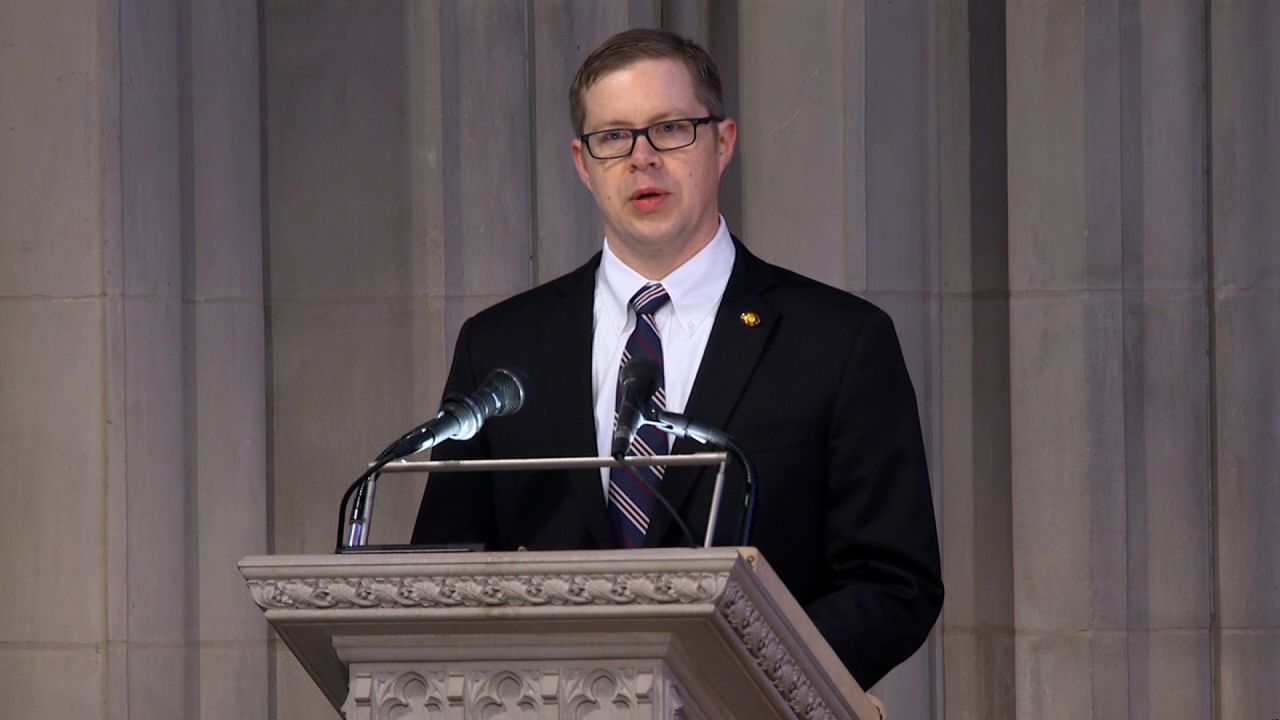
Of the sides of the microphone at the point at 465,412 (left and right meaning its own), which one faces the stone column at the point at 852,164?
front

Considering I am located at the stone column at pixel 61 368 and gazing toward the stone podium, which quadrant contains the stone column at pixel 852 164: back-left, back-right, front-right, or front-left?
front-left

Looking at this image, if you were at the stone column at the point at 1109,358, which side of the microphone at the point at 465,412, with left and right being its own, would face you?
front

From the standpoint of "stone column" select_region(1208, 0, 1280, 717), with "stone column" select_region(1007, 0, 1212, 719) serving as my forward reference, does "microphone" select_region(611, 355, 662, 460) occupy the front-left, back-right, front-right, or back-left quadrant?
front-left

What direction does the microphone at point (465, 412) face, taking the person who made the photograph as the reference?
facing away from the viewer and to the right of the viewer

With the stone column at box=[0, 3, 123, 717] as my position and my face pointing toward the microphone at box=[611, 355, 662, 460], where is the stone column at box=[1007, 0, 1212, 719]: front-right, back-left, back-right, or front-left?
front-left

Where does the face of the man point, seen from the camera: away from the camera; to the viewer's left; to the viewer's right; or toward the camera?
toward the camera

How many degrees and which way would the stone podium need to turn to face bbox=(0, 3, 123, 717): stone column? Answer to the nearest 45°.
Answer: approximately 135° to its right

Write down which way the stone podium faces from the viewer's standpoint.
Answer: facing the viewer

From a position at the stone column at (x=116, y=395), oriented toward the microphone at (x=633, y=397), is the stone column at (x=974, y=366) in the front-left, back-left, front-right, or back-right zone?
front-left

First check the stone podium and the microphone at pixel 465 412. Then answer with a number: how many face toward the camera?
1
